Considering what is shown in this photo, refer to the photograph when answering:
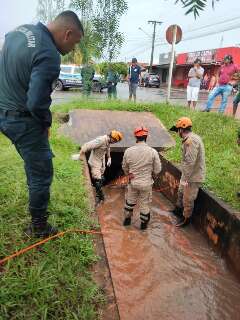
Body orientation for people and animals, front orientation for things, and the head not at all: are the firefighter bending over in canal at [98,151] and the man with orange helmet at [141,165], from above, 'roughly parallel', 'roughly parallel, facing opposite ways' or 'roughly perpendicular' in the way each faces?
roughly perpendicular

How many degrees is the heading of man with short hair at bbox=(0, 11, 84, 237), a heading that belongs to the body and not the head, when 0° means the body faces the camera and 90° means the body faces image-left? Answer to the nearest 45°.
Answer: approximately 225°

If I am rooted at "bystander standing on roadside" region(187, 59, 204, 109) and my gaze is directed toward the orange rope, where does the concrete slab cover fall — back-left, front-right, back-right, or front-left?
front-right

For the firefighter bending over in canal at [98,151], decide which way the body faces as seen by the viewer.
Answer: to the viewer's right

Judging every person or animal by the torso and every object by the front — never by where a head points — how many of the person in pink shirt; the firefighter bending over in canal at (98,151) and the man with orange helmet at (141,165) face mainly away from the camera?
1

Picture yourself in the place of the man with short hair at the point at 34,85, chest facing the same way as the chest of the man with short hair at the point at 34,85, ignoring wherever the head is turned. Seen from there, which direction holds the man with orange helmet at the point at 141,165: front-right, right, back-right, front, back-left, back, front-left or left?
front

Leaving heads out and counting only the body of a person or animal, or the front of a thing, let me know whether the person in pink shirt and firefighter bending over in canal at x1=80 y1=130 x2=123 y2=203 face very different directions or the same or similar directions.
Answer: very different directions

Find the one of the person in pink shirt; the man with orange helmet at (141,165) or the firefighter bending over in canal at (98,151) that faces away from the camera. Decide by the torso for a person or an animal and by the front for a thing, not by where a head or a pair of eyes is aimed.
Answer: the man with orange helmet

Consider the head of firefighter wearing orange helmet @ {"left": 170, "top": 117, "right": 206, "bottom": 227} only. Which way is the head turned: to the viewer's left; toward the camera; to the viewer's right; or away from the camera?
to the viewer's left

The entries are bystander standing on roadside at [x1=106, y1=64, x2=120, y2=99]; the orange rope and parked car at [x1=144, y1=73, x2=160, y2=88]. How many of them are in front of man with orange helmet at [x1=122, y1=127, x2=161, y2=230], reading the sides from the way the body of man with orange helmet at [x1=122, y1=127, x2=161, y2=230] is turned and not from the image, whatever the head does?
2

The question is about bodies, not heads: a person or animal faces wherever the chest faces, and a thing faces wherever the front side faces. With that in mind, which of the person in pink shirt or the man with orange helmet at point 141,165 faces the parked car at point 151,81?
the man with orange helmet

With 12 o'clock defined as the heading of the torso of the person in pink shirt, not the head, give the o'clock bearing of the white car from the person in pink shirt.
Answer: The white car is roughly at 3 o'clock from the person in pink shirt.

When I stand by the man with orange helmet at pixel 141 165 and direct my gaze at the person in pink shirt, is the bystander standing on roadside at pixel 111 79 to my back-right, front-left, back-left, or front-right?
front-left

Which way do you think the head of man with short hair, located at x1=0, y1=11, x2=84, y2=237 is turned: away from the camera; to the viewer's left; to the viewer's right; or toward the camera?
to the viewer's right

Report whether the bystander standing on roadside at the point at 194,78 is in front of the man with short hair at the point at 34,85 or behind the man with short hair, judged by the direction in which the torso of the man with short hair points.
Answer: in front

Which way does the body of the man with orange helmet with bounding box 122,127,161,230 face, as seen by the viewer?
away from the camera

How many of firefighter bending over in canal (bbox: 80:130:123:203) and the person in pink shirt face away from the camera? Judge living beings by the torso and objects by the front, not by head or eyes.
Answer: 0
